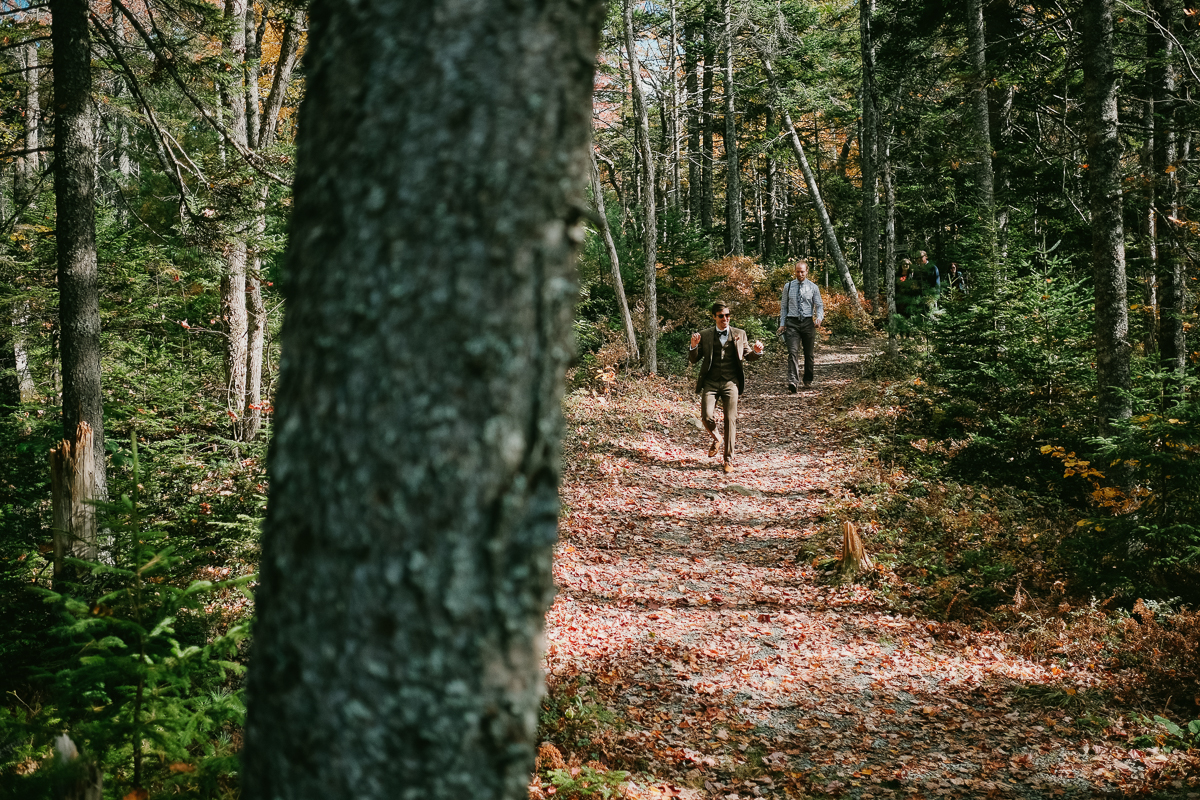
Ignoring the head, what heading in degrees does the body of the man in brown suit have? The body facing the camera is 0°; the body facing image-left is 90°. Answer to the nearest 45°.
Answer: approximately 0°

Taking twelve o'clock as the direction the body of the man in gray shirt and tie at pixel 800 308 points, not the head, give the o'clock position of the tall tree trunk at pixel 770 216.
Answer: The tall tree trunk is roughly at 6 o'clock from the man in gray shirt and tie.

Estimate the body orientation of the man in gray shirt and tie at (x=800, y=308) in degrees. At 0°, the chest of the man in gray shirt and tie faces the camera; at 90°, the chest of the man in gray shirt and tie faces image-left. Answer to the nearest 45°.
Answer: approximately 0°

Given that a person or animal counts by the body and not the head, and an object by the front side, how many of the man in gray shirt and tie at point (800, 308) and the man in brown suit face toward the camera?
2

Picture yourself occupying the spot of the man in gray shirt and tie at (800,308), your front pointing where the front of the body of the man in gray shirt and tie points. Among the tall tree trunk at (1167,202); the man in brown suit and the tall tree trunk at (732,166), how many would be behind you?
1

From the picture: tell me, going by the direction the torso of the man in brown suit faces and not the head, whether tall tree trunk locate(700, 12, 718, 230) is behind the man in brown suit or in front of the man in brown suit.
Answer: behind

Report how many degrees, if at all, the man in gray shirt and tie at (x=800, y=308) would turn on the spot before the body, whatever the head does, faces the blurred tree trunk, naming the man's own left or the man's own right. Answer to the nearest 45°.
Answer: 0° — they already face it

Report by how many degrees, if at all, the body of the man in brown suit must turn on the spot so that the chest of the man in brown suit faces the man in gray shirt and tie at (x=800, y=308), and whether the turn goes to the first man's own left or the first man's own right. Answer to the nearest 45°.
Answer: approximately 180°

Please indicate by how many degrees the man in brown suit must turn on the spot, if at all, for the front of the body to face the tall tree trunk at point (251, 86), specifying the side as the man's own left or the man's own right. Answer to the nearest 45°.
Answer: approximately 90° to the man's own right
